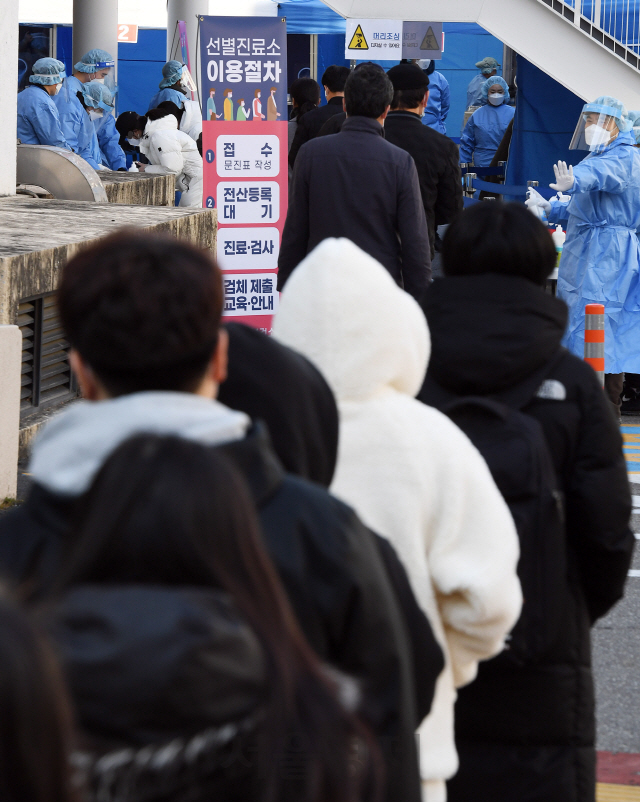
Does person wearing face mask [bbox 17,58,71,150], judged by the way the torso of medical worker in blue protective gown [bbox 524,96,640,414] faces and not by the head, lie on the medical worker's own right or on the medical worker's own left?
on the medical worker's own right

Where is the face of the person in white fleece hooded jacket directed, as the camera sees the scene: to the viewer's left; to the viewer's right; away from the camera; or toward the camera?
away from the camera

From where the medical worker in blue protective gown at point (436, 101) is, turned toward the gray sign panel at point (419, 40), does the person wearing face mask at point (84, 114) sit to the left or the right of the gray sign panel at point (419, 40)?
right

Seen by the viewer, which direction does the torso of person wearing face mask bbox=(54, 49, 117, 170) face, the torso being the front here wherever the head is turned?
to the viewer's right

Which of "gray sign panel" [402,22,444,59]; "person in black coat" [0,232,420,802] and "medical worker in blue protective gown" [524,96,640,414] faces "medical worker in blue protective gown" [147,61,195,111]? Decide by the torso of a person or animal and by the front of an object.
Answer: the person in black coat

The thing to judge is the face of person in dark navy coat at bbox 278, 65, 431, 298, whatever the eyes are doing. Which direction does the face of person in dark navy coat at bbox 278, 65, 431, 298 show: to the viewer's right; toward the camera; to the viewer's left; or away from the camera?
away from the camera

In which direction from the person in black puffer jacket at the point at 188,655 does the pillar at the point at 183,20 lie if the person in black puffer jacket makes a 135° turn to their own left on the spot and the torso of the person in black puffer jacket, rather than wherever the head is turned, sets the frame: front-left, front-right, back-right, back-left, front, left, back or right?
back-right

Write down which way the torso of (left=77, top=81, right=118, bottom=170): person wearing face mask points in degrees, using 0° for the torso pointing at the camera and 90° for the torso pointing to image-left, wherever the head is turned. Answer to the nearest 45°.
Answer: approximately 270°

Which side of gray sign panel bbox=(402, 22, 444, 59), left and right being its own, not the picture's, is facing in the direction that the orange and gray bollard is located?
front

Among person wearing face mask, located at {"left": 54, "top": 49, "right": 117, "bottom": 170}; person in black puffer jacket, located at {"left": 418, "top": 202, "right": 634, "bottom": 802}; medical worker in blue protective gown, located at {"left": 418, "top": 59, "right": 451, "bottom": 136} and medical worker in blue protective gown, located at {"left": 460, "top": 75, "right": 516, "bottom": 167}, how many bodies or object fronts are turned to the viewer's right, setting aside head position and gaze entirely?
1

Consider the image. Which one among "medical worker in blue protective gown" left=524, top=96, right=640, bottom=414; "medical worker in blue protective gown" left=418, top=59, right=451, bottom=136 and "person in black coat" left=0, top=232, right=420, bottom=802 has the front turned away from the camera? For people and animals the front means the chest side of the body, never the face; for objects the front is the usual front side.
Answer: the person in black coat

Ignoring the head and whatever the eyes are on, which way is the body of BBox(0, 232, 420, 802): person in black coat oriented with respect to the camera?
away from the camera

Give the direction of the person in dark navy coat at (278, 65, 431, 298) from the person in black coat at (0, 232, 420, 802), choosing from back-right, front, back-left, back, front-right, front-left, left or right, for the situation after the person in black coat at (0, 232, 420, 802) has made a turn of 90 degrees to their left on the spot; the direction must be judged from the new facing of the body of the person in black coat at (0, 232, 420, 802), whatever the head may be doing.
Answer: right

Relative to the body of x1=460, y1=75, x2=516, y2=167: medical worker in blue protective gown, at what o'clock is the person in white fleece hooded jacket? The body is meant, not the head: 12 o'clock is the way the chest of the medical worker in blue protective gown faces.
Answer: The person in white fleece hooded jacket is roughly at 12 o'clock from the medical worker in blue protective gown.

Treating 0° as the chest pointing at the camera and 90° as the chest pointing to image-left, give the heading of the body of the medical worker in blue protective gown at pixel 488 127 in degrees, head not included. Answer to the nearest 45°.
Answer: approximately 0°

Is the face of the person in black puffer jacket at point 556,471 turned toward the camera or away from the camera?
away from the camera

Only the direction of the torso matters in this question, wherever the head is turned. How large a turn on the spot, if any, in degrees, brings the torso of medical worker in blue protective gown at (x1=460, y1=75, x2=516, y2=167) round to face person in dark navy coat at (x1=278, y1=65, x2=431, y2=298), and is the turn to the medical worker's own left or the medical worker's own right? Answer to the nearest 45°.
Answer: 0° — they already face them

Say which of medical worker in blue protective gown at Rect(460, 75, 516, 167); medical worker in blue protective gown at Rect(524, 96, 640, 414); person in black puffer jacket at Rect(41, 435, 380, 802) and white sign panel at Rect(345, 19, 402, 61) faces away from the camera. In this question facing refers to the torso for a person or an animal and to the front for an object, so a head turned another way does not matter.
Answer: the person in black puffer jacket
